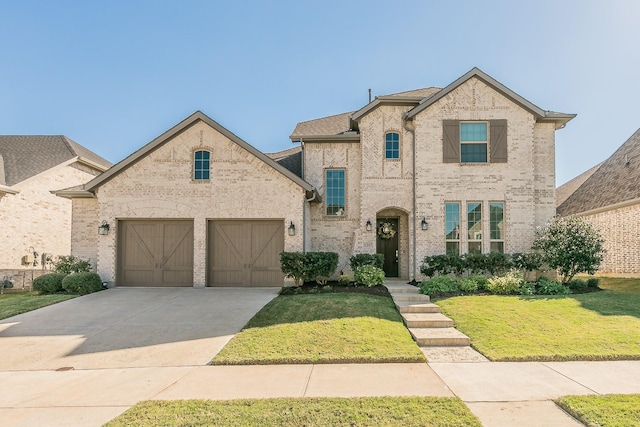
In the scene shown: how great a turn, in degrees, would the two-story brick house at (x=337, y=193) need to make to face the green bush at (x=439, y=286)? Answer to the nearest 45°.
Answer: approximately 45° to its left

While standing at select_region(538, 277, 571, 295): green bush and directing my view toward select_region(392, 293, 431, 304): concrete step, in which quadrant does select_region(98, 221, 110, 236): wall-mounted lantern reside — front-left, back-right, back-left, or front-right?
front-right

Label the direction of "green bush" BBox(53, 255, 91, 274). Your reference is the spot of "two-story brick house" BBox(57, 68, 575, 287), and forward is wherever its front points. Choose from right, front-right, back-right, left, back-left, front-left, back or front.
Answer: right

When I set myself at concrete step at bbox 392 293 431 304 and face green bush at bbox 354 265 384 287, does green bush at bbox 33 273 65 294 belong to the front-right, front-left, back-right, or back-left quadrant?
front-left

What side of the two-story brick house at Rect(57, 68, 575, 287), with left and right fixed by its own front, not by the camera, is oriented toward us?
front

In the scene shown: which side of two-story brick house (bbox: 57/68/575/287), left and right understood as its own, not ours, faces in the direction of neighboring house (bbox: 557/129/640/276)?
left

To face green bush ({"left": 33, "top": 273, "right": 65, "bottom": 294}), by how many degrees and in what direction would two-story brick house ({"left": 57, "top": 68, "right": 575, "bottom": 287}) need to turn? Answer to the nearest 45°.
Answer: approximately 90° to its right

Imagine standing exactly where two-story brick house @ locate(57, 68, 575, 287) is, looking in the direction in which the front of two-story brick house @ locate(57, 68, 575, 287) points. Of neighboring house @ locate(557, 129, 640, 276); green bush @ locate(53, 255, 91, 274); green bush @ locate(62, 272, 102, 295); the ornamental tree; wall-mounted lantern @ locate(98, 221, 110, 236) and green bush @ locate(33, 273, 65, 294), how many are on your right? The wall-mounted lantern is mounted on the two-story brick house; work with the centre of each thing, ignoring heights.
4

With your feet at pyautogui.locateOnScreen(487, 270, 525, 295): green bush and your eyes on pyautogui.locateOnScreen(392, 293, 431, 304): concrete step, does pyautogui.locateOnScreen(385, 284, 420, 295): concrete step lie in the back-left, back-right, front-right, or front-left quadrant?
front-right

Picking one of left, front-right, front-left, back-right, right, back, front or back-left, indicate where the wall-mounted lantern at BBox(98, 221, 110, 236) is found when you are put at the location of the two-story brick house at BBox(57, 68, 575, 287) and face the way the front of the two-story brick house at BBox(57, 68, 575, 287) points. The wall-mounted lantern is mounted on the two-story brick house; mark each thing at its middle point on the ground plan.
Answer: right

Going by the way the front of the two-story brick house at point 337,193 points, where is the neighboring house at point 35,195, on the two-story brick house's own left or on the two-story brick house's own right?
on the two-story brick house's own right

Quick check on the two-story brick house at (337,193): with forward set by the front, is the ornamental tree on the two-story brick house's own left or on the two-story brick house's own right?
on the two-story brick house's own left

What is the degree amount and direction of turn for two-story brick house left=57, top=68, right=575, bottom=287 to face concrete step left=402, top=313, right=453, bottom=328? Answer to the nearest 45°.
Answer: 0° — it already faces it

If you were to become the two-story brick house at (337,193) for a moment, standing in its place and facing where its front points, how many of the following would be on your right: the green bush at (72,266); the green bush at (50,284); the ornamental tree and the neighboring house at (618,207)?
2

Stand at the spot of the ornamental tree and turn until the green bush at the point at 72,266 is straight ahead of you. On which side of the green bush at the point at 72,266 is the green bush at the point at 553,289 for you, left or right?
left

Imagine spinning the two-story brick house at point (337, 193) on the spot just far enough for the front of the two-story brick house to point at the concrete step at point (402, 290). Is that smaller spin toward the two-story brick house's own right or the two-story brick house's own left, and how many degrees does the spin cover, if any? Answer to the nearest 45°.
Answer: approximately 45° to the two-story brick house's own left
